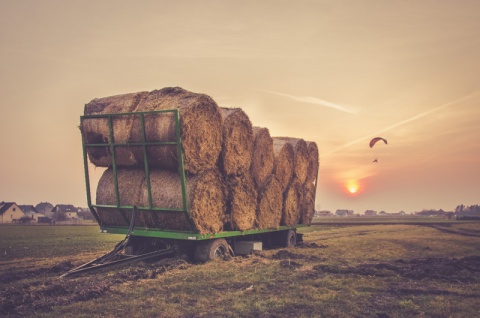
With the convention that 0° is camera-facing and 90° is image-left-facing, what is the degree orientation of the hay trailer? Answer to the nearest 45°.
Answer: approximately 45°

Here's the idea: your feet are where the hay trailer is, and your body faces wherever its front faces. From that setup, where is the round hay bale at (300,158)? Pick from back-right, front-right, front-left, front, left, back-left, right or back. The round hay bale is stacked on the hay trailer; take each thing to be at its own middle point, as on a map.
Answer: back
